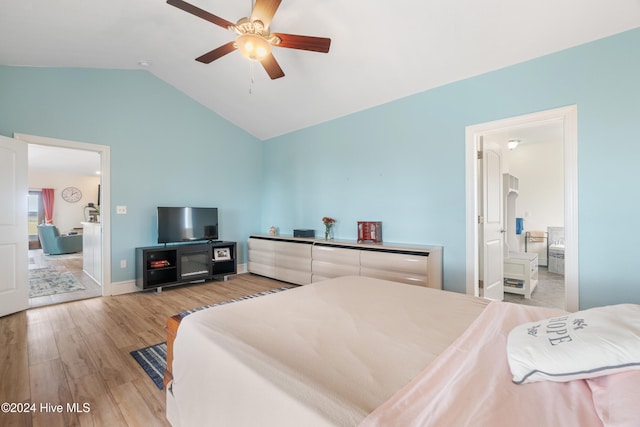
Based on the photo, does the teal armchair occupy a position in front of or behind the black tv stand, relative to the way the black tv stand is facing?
behind

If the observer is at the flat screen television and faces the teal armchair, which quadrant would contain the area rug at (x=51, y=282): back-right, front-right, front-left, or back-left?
front-left

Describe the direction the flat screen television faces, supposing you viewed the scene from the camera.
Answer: facing the viewer and to the right of the viewer

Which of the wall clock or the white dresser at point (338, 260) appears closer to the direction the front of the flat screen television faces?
the white dresser

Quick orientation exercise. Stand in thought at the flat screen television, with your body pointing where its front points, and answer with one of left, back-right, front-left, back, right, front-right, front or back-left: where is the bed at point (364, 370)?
front-right

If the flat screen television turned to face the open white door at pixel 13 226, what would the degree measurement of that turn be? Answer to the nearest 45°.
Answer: approximately 135° to its right

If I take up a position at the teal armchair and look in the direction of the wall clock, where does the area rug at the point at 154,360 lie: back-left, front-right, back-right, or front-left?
back-right

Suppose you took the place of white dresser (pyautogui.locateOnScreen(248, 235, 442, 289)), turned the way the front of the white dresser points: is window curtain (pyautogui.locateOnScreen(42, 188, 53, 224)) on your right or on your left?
on your right

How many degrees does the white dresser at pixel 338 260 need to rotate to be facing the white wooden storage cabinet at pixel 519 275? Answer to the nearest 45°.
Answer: approximately 135° to its left
